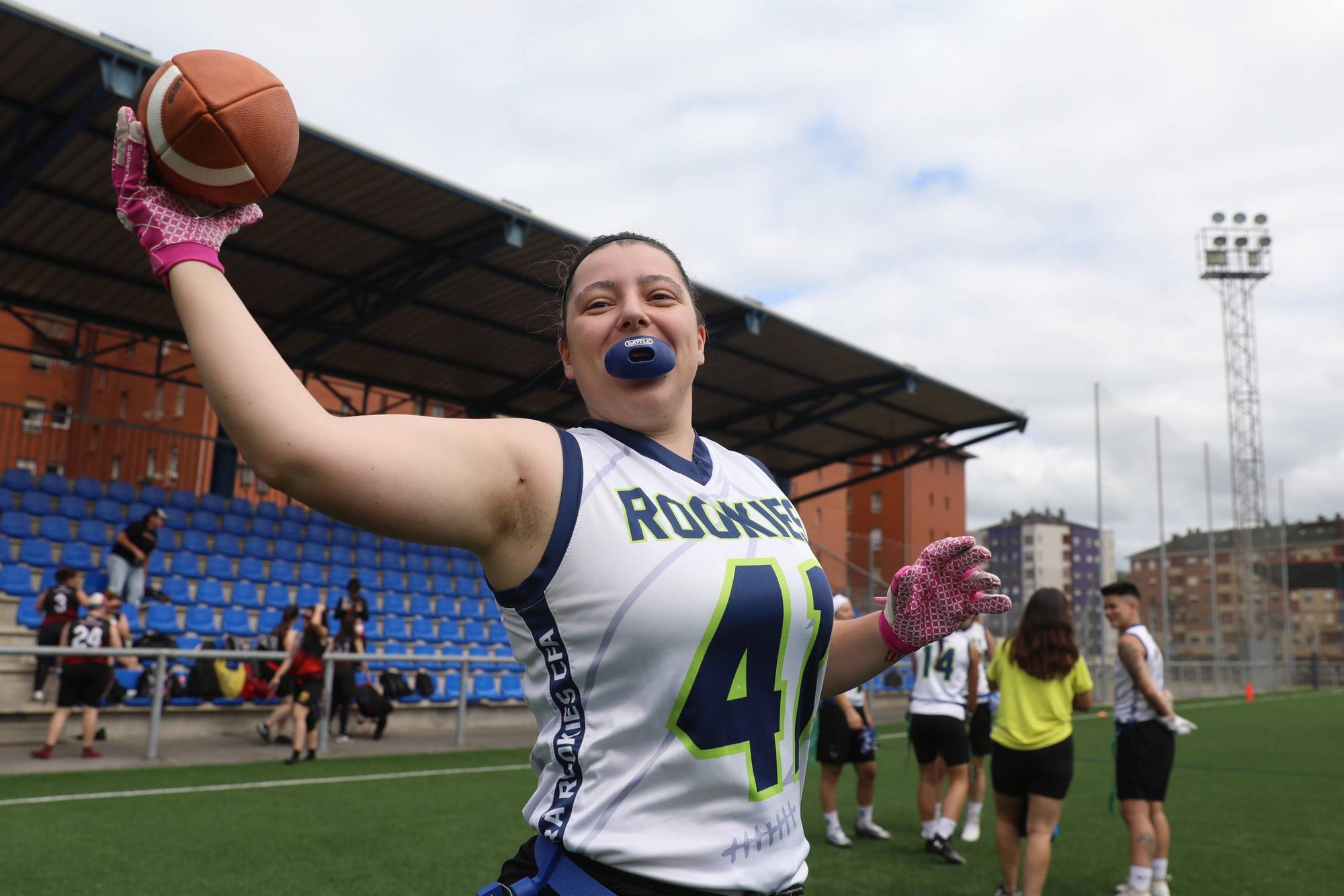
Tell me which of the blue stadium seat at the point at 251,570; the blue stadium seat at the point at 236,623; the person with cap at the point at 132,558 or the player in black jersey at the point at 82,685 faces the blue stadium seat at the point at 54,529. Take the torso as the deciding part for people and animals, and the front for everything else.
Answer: the player in black jersey

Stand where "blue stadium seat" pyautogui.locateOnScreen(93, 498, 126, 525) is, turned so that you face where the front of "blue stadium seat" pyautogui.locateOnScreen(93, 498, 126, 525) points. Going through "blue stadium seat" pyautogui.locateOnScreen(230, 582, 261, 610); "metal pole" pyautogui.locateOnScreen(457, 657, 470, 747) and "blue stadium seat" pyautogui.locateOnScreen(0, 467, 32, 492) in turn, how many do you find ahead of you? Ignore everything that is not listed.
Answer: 2

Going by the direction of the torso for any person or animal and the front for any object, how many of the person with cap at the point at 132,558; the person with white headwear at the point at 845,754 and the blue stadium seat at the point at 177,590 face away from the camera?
0

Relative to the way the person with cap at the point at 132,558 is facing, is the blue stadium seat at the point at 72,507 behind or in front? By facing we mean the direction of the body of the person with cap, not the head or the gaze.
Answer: behind

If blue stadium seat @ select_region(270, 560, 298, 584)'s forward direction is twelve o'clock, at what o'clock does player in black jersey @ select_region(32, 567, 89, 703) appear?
The player in black jersey is roughly at 2 o'clock from the blue stadium seat.

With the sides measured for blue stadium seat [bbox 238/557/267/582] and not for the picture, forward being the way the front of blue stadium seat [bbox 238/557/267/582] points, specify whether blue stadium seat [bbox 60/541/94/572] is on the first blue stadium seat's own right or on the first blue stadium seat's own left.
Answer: on the first blue stadium seat's own right

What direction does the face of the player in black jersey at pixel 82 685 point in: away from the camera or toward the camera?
away from the camera

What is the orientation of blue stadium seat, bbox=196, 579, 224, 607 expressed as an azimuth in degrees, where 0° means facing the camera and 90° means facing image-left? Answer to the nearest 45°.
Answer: approximately 315°

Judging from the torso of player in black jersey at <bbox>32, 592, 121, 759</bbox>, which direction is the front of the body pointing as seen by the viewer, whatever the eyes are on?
away from the camera

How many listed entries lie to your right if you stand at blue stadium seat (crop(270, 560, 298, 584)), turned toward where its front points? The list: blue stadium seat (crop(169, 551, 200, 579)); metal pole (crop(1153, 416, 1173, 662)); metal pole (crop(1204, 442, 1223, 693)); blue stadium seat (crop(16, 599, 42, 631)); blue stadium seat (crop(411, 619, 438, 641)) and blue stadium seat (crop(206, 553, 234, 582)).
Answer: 3

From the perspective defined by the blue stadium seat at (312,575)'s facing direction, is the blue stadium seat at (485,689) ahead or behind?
ahead

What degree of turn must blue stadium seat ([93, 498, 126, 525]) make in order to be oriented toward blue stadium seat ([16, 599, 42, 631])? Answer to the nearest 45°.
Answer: approximately 45° to its right

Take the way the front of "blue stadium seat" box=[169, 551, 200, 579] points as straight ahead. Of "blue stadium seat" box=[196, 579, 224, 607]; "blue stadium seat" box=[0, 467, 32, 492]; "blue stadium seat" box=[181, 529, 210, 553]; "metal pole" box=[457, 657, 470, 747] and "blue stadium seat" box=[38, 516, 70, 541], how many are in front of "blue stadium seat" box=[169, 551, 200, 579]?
2

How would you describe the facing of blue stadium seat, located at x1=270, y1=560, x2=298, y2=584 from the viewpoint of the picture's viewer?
facing the viewer and to the right of the viewer

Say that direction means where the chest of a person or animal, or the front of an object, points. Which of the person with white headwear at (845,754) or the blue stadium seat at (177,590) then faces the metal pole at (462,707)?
the blue stadium seat

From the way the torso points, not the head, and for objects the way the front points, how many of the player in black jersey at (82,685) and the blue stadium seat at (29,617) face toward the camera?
1

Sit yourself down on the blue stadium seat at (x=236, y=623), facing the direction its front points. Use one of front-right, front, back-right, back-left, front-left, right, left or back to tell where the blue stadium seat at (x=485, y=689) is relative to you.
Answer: front-left

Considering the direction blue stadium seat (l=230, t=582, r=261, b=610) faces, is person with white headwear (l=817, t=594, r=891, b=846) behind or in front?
in front
